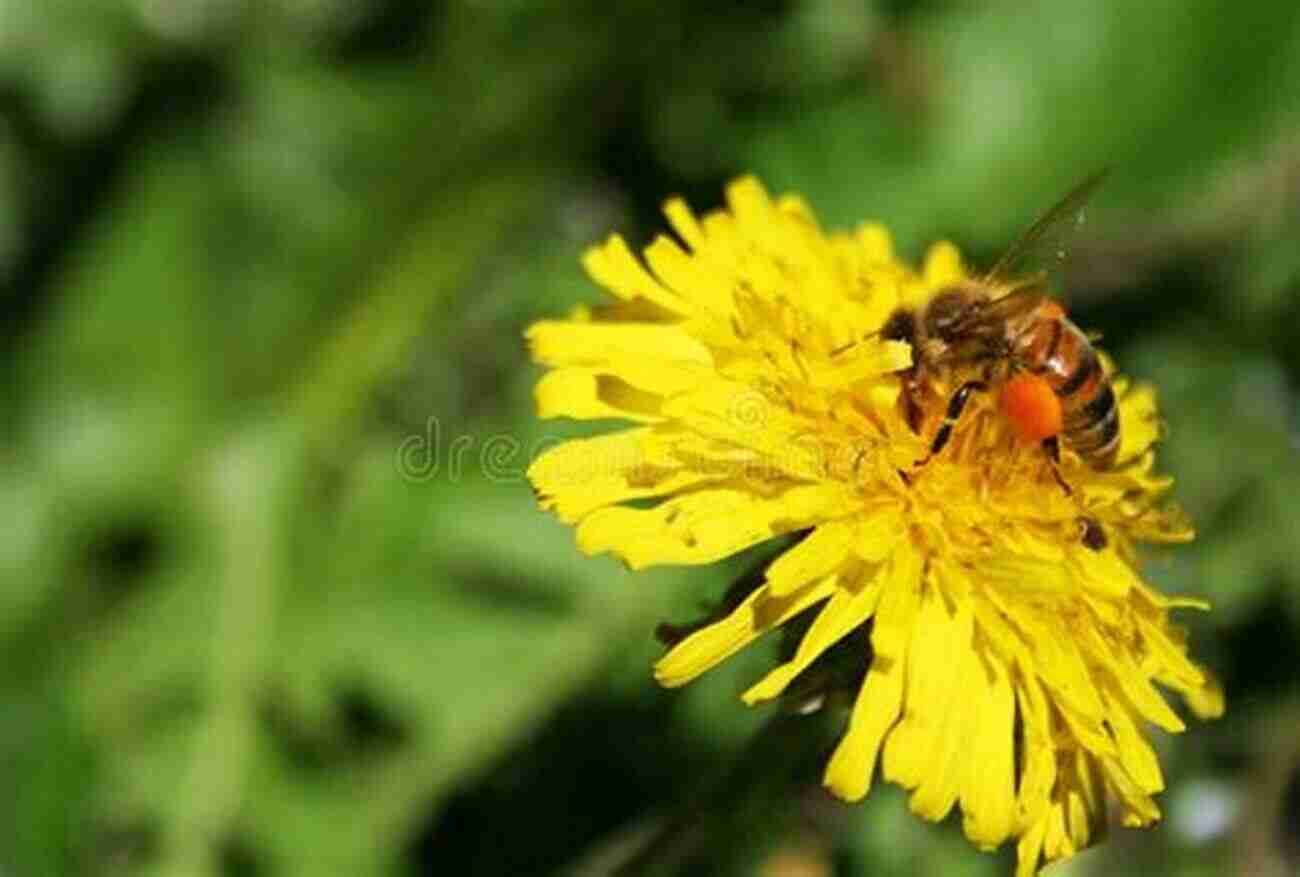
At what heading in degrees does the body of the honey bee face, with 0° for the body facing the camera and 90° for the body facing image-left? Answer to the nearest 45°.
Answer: approximately 90°
